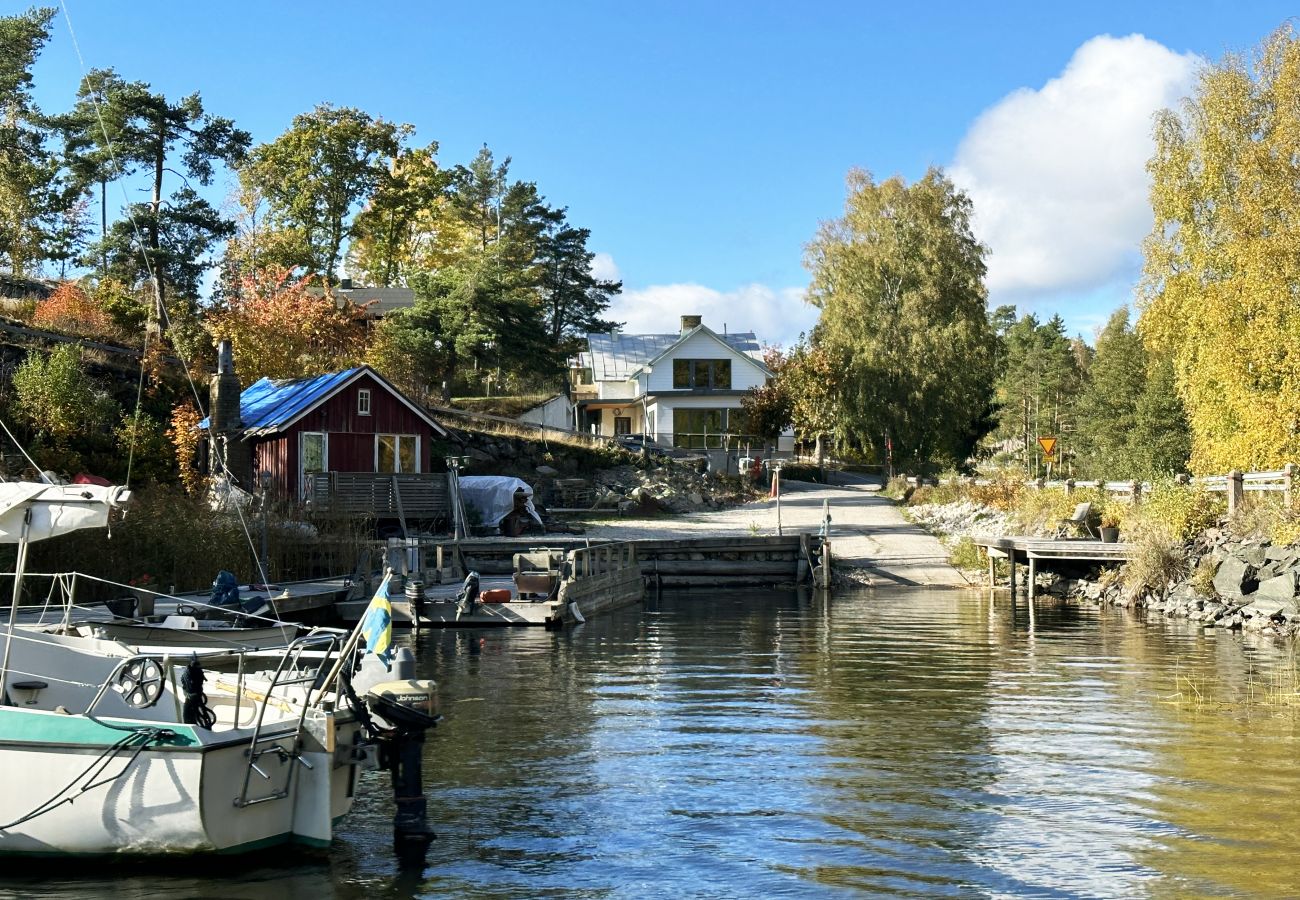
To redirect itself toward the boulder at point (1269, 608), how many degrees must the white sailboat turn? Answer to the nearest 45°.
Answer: approximately 90° to its right

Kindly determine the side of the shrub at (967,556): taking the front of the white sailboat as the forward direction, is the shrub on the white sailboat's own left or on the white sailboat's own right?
on the white sailboat's own right

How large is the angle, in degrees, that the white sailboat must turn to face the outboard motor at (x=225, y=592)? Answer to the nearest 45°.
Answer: approximately 45° to its right

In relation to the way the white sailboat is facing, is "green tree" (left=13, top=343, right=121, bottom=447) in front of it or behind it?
in front

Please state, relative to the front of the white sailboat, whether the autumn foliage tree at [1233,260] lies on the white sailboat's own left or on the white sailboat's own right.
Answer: on the white sailboat's own right

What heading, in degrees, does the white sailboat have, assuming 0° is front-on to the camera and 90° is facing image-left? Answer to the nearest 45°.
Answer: approximately 135°

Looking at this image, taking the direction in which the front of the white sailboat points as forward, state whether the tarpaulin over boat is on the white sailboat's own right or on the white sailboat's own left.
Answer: on the white sailboat's own right

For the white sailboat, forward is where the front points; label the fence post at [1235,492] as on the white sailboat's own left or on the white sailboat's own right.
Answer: on the white sailboat's own right

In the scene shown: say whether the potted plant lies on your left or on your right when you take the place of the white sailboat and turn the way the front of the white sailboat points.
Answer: on your right

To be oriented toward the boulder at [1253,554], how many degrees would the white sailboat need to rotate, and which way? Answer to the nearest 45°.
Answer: approximately 90° to its right

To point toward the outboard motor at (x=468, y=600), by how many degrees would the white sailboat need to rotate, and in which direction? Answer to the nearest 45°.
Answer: approximately 45° to its right

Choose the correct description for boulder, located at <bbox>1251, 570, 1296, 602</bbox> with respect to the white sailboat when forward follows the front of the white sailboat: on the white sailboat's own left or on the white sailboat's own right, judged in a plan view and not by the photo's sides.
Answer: on the white sailboat's own right
